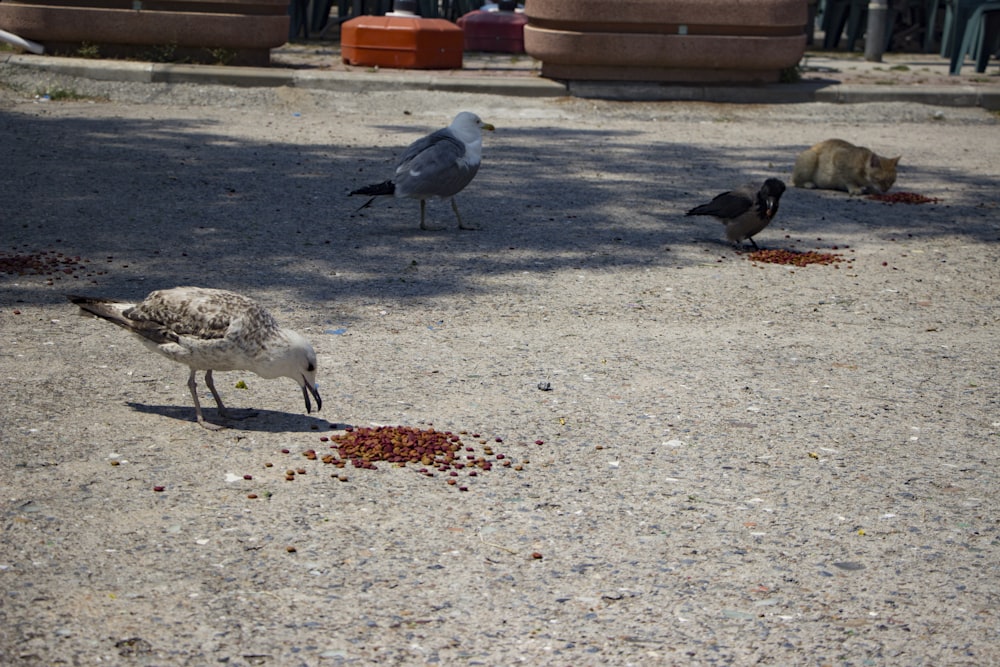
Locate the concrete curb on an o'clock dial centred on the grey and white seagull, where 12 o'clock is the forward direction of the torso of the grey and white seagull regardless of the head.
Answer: The concrete curb is roughly at 9 o'clock from the grey and white seagull.

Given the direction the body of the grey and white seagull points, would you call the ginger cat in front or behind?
in front

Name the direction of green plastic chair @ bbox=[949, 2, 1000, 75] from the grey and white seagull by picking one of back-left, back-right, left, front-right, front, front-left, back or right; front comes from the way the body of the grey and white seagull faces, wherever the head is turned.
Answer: front-left

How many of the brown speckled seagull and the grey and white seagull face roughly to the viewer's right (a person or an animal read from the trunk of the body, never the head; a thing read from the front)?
2

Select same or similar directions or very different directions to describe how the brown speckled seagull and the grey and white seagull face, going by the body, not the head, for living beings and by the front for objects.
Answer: same or similar directions

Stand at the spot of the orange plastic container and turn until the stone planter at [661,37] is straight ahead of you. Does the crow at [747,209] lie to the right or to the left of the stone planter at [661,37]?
right

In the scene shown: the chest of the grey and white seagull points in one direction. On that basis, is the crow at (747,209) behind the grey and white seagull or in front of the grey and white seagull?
in front

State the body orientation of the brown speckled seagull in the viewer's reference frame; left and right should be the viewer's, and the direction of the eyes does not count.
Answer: facing to the right of the viewer

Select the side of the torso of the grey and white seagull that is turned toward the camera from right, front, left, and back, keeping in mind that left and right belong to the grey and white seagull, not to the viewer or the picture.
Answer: right

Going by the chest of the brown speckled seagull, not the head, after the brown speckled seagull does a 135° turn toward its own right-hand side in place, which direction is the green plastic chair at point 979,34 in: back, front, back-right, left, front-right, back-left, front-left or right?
back

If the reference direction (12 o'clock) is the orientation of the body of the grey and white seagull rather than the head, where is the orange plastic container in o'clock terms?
The orange plastic container is roughly at 9 o'clock from the grey and white seagull.

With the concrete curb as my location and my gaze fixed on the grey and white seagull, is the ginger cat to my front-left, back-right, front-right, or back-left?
front-left

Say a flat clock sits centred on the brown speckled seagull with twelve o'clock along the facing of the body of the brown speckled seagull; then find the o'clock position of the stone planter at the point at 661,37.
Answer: The stone planter is roughly at 10 o'clock from the brown speckled seagull.

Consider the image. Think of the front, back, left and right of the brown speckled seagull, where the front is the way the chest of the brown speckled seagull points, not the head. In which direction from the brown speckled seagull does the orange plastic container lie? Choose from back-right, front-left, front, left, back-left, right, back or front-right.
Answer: left

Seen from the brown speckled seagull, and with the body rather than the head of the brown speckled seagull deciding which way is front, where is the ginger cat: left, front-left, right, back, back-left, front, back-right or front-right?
front-left
